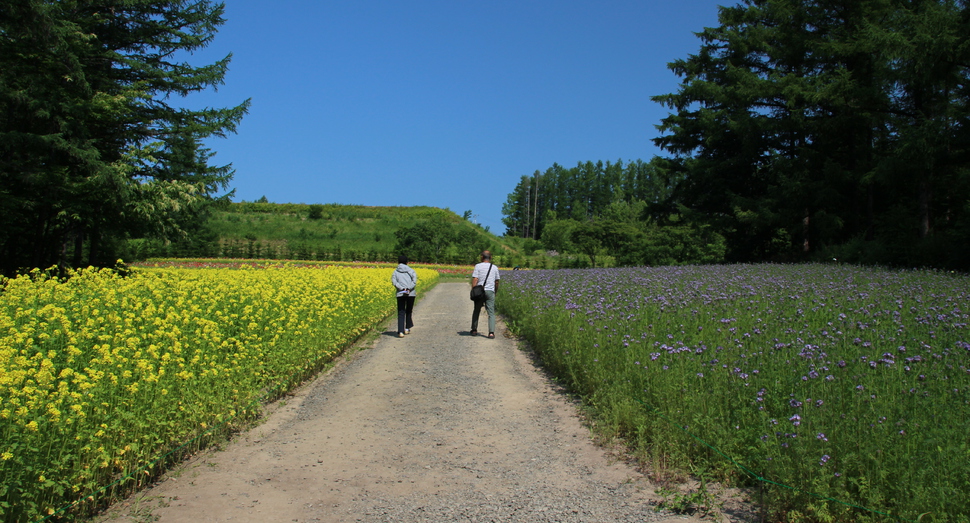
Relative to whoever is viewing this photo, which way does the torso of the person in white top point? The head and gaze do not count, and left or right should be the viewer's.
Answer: facing away from the viewer

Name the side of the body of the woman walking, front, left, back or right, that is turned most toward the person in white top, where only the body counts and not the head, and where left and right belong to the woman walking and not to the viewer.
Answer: right

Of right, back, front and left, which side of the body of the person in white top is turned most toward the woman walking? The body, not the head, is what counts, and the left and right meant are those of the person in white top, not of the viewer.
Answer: left

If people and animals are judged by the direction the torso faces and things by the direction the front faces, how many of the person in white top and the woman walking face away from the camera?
2

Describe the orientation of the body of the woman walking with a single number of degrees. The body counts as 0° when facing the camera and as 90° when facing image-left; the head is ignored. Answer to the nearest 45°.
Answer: approximately 180°
